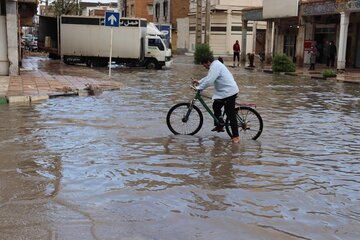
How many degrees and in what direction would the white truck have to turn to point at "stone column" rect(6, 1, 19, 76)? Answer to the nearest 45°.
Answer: approximately 90° to its right

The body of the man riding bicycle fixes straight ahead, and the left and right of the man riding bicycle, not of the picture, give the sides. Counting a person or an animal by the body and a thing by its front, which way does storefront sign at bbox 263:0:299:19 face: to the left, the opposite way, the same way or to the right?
to the left

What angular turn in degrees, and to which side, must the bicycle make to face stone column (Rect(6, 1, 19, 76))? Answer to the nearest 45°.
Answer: approximately 45° to its right

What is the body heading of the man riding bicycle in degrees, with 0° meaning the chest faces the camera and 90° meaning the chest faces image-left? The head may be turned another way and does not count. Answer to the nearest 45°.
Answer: approximately 90°

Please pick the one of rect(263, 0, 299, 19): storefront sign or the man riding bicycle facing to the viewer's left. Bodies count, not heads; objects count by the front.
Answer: the man riding bicycle

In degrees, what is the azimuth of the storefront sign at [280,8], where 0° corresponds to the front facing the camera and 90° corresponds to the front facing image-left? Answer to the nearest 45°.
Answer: approximately 0°

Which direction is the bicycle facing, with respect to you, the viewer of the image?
facing to the left of the viewer

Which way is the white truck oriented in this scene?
to the viewer's right

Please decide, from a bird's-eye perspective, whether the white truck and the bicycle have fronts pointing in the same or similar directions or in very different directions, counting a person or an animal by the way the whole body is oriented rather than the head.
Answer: very different directions

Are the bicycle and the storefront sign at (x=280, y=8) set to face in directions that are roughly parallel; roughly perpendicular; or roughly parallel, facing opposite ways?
roughly perpendicular

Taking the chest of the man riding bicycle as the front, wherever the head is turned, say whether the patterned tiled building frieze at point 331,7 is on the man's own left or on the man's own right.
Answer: on the man's own right
